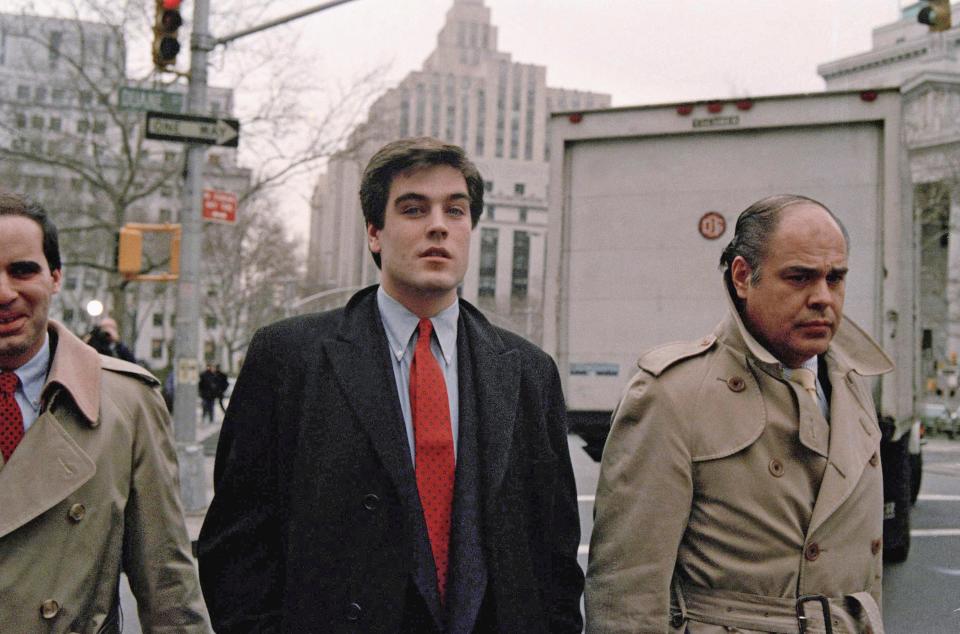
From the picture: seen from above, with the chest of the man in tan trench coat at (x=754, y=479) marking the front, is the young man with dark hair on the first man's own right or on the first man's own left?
on the first man's own right

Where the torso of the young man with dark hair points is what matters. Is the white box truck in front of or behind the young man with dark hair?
behind

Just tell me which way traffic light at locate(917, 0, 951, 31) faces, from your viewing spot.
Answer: facing to the left of the viewer

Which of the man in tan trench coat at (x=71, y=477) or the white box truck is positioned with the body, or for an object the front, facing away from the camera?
the white box truck

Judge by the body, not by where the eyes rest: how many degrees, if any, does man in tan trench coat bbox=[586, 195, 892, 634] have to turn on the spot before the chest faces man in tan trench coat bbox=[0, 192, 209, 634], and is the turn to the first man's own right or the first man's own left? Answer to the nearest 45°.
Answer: approximately 135° to the first man's own right

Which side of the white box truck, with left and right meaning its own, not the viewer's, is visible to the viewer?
back

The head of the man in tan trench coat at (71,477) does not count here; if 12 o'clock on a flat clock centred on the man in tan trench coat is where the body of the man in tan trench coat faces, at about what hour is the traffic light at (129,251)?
The traffic light is roughly at 6 o'clock from the man in tan trench coat.

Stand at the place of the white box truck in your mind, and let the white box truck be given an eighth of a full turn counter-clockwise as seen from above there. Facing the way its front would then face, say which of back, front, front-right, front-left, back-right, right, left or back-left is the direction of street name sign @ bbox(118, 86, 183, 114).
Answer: front-left

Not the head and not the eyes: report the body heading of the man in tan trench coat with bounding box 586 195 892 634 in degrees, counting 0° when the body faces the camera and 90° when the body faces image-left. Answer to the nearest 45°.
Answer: approximately 315°
